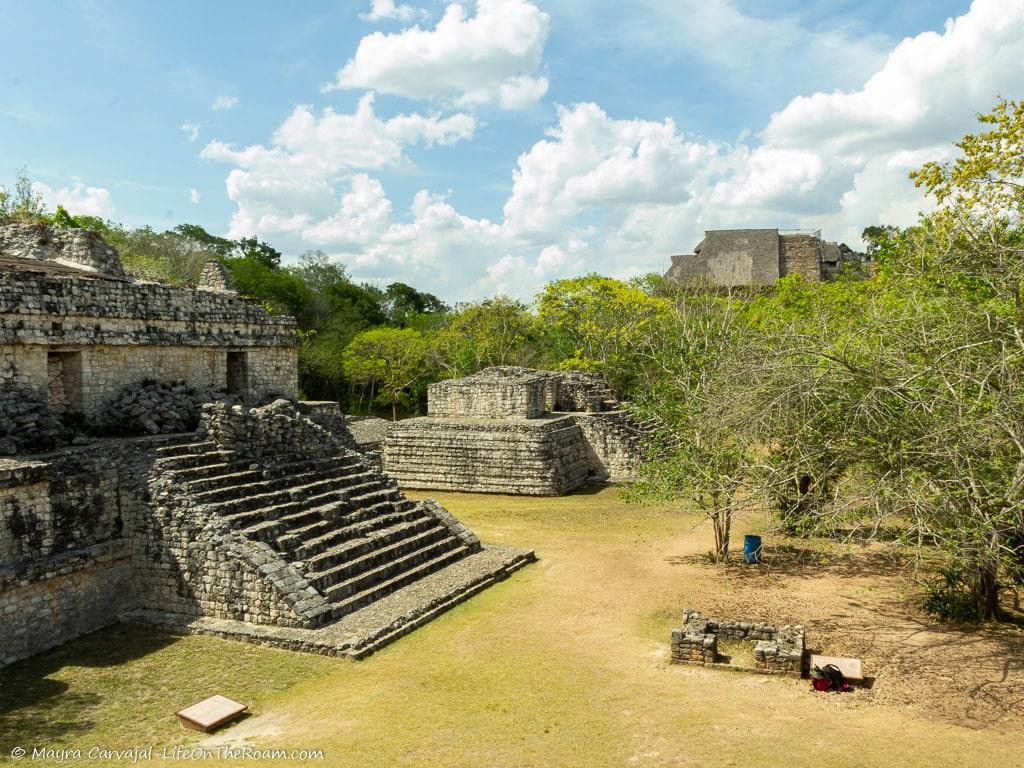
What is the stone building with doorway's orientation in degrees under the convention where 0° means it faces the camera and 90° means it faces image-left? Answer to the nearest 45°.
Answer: approximately 315°

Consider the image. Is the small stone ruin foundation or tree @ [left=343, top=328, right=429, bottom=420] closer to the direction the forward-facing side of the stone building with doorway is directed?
the small stone ruin foundation

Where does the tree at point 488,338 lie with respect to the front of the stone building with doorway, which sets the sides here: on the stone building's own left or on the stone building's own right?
on the stone building's own left

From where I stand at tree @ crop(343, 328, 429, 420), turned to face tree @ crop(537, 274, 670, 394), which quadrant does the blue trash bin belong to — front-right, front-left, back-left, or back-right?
front-right

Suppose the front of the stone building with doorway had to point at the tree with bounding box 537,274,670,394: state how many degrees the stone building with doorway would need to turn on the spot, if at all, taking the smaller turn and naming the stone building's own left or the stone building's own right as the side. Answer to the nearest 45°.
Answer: approximately 90° to the stone building's own left

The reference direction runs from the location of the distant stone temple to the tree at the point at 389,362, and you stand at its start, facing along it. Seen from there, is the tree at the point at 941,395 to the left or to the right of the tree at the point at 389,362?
left

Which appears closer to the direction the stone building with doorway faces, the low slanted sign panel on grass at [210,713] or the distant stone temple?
the low slanted sign panel on grass

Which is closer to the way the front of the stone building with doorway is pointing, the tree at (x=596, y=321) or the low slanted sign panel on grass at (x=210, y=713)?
the low slanted sign panel on grass

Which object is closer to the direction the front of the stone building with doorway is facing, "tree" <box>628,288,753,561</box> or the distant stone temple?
the tree

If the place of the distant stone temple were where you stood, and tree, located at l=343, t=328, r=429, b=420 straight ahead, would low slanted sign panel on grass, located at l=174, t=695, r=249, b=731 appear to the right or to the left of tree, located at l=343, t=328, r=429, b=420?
left

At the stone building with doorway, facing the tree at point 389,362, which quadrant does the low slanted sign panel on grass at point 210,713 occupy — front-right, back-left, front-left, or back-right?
back-right

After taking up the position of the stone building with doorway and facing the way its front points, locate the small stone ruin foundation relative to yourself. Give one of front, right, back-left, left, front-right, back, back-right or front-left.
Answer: front

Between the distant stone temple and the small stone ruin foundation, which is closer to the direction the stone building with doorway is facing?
the small stone ruin foundation

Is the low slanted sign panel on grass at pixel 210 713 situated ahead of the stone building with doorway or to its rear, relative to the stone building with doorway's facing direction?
ahead

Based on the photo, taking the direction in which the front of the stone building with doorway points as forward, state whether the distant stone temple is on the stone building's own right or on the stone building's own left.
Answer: on the stone building's own left
